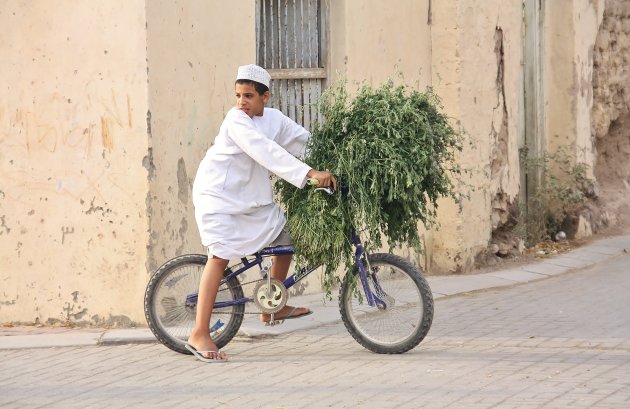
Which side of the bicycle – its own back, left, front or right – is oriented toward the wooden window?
left

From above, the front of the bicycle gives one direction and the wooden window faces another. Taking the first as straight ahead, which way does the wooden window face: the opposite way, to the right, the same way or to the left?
to the right

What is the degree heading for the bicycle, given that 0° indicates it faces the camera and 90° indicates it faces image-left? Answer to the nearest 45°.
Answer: approximately 270°

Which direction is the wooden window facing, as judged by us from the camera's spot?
facing the viewer

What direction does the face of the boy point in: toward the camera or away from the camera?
toward the camera

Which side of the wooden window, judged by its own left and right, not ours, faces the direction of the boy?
front

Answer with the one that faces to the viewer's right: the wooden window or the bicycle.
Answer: the bicycle

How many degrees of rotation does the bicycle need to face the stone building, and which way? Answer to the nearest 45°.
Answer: approximately 135° to its left

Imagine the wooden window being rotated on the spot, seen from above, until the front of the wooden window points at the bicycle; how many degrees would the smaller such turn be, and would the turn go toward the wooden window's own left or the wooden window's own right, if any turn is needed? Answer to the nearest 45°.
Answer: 0° — it already faces it

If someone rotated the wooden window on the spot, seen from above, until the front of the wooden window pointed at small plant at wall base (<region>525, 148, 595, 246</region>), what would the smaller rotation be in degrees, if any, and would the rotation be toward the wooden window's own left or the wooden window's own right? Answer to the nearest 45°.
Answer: approximately 135° to the wooden window's own left

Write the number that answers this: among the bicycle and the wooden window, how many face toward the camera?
1
